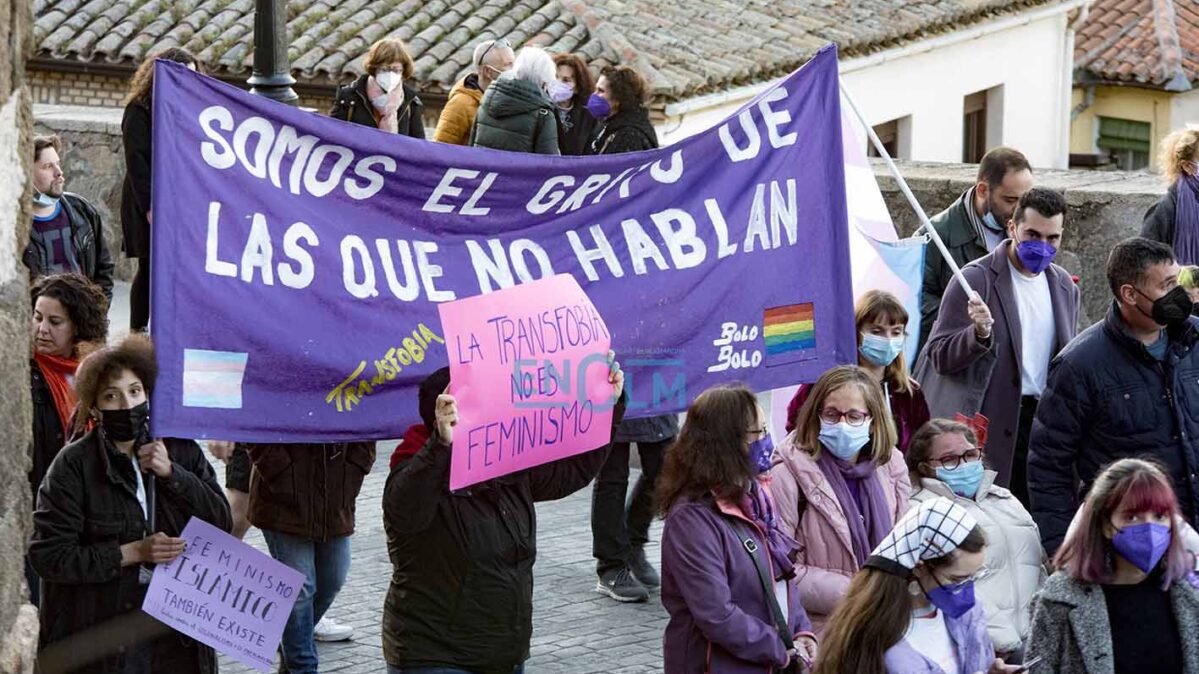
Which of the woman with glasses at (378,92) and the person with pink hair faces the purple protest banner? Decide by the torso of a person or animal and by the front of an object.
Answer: the woman with glasses

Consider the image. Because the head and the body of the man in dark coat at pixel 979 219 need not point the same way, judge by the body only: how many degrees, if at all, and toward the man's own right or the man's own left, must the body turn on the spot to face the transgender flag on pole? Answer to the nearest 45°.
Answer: approximately 90° to the man's own right

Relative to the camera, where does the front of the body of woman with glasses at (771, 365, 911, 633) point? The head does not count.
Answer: toward the camera

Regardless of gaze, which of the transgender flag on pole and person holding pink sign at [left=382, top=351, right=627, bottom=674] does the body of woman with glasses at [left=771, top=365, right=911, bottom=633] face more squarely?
the person holding pink sign

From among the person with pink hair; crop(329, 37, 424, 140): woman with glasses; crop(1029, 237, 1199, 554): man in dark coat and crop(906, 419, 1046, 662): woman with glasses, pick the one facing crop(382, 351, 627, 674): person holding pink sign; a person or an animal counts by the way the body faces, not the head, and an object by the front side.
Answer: crop(329, 37, 424, 140): woman with glasses

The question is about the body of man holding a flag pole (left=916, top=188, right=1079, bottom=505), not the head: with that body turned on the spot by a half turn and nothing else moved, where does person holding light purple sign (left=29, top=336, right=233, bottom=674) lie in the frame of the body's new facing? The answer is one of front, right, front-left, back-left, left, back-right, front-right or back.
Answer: left

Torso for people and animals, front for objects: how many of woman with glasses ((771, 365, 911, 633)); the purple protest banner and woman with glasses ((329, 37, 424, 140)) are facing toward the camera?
3

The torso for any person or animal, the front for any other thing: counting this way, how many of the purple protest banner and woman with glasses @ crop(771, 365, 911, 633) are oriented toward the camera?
2

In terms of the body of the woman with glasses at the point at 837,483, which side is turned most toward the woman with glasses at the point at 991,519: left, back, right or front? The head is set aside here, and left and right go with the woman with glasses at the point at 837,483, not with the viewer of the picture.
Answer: left

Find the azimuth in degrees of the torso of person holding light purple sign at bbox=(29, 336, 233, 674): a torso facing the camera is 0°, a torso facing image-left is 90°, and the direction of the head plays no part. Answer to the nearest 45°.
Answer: approximately 315°
